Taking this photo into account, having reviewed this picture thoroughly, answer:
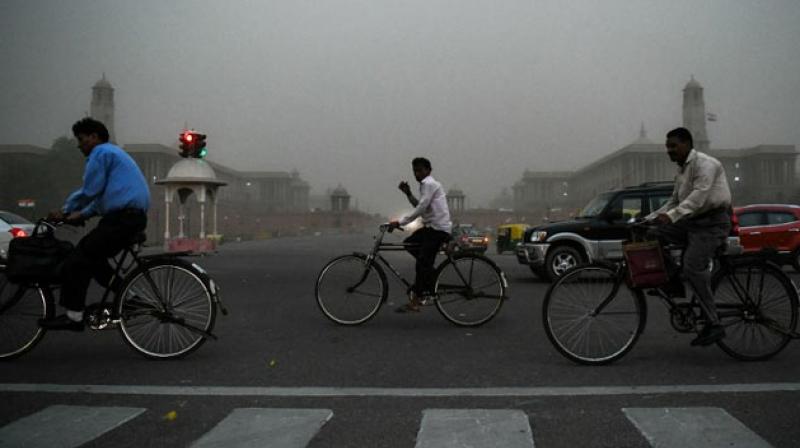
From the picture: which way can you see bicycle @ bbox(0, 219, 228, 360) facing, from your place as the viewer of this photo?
facing to the left of the viewer

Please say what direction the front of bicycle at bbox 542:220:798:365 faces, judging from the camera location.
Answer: facing to the left of the viewer

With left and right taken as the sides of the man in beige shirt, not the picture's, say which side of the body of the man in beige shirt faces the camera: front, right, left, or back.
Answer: left

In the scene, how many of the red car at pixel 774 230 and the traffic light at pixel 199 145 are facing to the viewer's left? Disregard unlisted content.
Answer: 1

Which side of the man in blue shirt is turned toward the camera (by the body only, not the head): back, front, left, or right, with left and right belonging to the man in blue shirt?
left

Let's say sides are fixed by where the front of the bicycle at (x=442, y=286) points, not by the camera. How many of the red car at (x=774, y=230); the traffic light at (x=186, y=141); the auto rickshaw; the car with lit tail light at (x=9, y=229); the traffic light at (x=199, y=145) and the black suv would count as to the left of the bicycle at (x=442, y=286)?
0

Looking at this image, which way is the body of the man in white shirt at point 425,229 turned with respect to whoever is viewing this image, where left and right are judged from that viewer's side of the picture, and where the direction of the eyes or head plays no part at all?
facing to the left of the viewer

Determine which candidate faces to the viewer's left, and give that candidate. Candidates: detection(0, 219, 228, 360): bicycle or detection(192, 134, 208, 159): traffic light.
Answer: the bicycle

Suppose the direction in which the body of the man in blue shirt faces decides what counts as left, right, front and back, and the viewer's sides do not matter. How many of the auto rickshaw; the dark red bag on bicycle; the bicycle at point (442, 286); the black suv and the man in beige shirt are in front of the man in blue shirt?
0

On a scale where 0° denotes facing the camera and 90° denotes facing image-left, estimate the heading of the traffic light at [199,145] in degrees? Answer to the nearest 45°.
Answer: approximately 315°

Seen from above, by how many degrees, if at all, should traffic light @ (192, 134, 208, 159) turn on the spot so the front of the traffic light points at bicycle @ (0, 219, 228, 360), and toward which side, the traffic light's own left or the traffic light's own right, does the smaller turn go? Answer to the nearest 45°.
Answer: approximately 45° to the traffic light's own right

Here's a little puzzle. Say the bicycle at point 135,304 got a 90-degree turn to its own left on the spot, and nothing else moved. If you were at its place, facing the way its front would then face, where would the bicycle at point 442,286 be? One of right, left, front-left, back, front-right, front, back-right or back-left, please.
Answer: left

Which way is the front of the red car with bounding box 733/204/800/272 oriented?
to the viewer's left

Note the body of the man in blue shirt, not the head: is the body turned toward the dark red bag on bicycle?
no

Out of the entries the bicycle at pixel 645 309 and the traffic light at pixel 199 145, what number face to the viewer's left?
1

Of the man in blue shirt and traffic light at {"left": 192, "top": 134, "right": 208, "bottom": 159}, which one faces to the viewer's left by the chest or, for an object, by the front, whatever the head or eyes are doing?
the man in blue shirt

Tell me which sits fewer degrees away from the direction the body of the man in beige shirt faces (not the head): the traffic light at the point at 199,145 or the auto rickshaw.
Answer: the traffic light

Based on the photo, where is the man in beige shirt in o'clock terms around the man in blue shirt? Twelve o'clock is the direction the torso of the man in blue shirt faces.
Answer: The man in beige shirt is roughly at 7 o'clock from the man in blue shirt.

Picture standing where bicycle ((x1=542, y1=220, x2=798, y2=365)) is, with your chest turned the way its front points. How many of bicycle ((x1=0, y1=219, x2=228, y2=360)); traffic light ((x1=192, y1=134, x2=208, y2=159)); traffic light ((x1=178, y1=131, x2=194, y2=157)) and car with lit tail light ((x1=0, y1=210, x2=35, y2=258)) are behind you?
0
